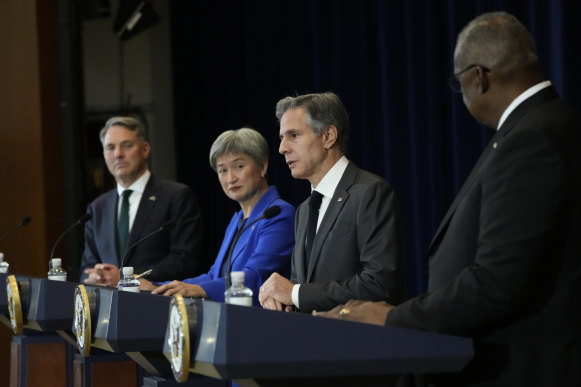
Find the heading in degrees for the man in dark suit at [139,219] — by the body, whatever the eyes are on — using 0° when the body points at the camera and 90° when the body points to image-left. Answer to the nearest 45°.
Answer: approximately 45°

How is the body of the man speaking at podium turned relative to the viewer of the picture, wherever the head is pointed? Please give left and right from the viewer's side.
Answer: facing the viewer and to the left of the viewer

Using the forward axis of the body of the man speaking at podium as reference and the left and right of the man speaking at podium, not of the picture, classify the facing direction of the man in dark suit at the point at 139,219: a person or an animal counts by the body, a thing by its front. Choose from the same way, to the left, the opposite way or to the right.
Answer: the same way

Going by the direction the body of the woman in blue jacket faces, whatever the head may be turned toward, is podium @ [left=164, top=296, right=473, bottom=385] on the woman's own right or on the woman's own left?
on the woman's own left

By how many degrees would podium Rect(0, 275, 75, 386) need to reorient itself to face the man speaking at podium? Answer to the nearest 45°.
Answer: approximately 135° to its left

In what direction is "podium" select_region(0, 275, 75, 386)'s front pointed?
to the viewer's left

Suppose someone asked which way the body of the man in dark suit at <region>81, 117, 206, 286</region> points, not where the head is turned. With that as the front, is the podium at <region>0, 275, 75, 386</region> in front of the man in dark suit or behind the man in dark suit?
in front

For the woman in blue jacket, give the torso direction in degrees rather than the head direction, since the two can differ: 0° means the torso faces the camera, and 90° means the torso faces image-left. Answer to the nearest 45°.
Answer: approximately 45°

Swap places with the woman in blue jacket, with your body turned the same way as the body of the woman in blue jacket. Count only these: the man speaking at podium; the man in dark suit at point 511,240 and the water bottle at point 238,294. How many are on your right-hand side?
0

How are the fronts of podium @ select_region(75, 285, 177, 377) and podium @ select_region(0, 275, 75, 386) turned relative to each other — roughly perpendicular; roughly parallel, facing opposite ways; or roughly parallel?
roughly parallel

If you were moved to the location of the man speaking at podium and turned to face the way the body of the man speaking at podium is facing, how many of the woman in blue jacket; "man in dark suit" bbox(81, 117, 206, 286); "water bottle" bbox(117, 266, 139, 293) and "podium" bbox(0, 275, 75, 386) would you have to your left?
0

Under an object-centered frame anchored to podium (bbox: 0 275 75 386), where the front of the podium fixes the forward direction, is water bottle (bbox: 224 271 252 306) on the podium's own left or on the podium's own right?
on the podium's own left

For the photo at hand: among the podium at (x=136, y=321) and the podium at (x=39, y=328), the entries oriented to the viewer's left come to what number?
2

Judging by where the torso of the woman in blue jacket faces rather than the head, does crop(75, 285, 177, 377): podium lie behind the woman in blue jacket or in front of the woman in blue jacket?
in front

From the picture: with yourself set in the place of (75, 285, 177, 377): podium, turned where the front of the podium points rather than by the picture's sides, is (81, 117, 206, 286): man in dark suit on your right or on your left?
on your right

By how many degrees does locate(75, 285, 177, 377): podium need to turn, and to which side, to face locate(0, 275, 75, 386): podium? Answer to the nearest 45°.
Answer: approximately 90° to its right

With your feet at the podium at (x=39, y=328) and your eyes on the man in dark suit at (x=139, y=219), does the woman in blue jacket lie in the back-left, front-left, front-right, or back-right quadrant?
front-right

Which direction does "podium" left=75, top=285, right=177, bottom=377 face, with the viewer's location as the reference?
facing to the left of the viewer

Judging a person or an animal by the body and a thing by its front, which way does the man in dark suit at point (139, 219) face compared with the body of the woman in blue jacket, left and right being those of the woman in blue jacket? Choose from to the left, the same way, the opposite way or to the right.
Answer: the same way

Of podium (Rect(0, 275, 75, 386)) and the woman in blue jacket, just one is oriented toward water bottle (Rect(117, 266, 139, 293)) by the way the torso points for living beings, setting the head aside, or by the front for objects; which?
the woman in blue jacket

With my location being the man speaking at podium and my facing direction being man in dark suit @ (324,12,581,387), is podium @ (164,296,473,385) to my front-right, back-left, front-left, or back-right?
front-right
